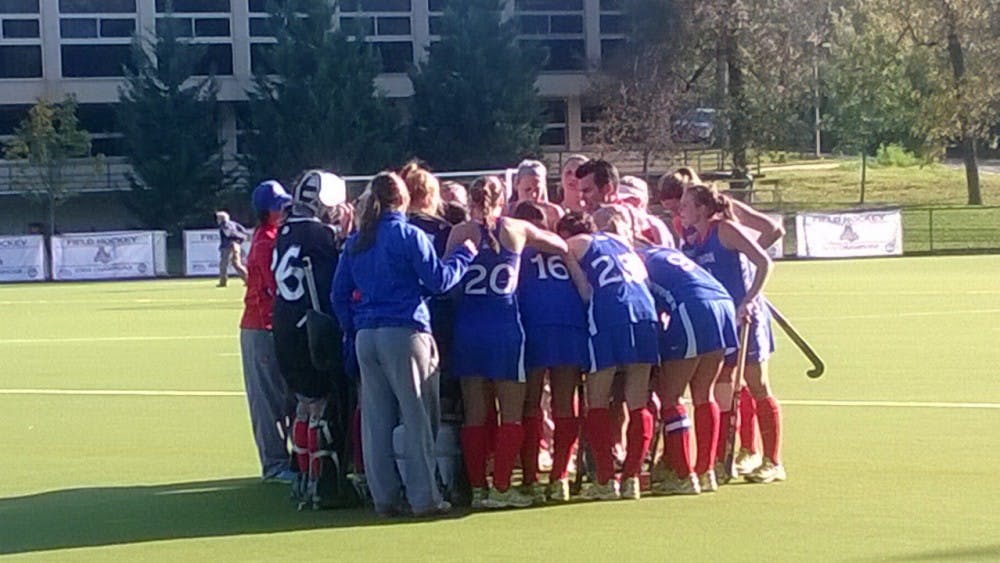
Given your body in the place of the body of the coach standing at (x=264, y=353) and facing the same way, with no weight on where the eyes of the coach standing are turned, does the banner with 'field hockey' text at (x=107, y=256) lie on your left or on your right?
on your left

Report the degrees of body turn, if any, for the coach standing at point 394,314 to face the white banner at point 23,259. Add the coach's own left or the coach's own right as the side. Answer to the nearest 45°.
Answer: approximately 45° to the coach's own left

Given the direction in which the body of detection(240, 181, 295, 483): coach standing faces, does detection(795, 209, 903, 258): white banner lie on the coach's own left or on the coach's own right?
on the coach's own left

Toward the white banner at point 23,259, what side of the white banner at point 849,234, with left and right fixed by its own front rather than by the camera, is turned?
right

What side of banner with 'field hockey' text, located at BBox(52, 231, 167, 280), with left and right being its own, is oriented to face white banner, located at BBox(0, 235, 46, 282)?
right

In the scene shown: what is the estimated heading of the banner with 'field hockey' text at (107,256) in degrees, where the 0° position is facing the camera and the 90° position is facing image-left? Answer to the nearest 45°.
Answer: approximately 0°

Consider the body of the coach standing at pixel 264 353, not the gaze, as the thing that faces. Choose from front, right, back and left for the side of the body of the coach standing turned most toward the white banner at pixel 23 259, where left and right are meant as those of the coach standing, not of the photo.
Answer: left

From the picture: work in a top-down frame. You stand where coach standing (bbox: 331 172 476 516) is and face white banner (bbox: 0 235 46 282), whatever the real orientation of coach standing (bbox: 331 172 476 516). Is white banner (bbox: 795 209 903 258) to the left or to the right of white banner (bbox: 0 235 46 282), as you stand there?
right

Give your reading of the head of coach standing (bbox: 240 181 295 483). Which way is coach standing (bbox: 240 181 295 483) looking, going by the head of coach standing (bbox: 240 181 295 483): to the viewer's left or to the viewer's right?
to the viewer's right

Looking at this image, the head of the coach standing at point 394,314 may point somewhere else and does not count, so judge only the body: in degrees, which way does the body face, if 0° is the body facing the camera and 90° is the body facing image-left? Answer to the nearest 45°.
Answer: approximately 225°

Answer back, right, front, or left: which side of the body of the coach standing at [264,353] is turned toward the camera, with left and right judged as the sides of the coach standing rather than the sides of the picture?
right
